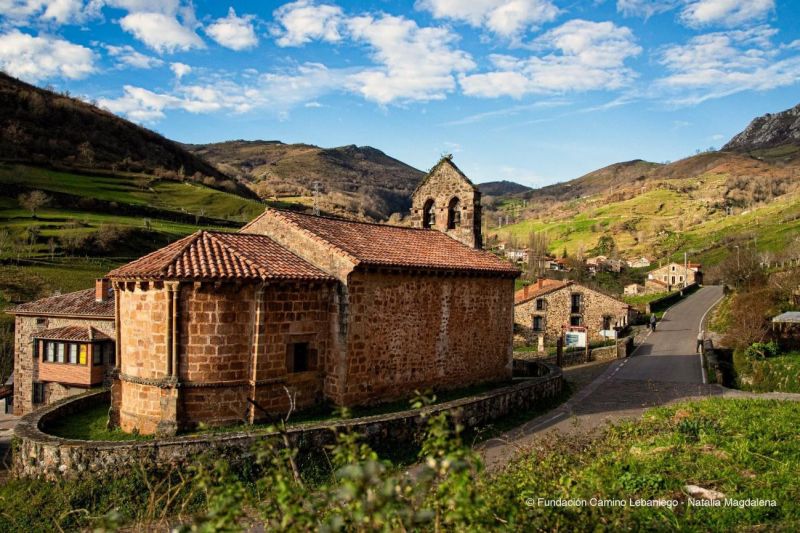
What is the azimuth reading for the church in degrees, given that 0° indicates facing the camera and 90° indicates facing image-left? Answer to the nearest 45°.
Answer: approximately 225°

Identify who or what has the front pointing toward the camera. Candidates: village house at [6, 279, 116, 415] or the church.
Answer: the village house

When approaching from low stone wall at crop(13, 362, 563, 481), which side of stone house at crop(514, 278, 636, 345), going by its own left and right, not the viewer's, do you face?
front

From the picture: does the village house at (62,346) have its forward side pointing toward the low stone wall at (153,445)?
yes

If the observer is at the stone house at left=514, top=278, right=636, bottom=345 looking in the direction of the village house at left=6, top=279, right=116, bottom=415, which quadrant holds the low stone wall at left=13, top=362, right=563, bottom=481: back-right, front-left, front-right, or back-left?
front-left

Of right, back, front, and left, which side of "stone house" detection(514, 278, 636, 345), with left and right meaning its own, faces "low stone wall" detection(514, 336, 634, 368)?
front

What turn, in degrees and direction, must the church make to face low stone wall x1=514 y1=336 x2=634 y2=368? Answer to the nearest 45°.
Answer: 0° — it already faces it

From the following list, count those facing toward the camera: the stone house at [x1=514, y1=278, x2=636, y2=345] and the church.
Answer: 1

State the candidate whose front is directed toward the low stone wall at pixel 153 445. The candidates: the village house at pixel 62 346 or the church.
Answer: the village house

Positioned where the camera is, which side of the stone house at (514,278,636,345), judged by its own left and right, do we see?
front

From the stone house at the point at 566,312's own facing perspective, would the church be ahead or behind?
ahead

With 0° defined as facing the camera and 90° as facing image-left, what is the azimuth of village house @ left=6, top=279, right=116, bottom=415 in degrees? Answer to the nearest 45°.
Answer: approximately 0°

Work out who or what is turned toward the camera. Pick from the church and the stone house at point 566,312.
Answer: the stone house

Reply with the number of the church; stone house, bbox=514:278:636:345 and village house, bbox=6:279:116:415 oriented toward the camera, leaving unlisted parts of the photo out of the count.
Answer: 2
